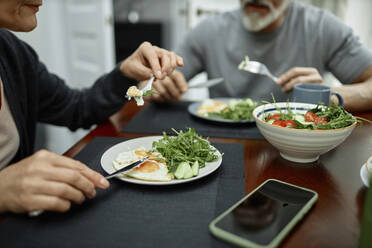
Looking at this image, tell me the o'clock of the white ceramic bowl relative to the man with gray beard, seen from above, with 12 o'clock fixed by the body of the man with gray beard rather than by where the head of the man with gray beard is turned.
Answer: The white ceramic bowl is roughly at 12 o'clock from the man with gray beard.

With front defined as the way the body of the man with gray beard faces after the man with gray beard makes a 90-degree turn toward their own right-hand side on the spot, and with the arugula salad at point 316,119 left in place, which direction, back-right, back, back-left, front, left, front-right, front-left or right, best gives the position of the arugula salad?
left

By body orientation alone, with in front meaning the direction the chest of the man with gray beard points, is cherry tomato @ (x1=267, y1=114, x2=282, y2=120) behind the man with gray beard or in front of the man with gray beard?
in front

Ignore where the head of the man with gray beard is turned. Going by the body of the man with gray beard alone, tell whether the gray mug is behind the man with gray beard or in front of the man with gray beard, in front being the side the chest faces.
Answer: in front

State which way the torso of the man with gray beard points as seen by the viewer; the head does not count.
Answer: toward the camera

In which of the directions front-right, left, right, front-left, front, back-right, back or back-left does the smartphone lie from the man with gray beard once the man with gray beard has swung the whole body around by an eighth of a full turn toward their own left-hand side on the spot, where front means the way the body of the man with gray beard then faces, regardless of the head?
front-right

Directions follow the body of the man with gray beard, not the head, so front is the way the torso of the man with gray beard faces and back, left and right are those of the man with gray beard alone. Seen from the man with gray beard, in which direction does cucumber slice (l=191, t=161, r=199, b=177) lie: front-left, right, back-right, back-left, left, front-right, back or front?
front

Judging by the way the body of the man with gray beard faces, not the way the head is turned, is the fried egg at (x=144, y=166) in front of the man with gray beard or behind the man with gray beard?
in front

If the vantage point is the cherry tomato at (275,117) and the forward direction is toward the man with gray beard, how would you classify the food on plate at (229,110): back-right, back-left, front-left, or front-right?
front-left

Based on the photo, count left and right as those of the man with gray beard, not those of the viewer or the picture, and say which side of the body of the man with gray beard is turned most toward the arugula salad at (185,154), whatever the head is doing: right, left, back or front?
front

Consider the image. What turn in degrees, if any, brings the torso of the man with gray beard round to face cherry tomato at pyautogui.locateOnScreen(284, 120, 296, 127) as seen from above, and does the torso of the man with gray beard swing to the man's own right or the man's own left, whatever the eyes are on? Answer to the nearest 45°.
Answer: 0° — they already face it

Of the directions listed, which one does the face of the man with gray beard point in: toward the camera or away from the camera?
toward the camera

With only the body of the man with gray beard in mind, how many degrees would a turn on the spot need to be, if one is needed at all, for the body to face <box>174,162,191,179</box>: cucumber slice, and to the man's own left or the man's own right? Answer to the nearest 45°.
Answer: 0° — they already face it

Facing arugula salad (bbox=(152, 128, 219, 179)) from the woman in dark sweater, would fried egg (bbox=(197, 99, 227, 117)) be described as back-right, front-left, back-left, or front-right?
front-left
